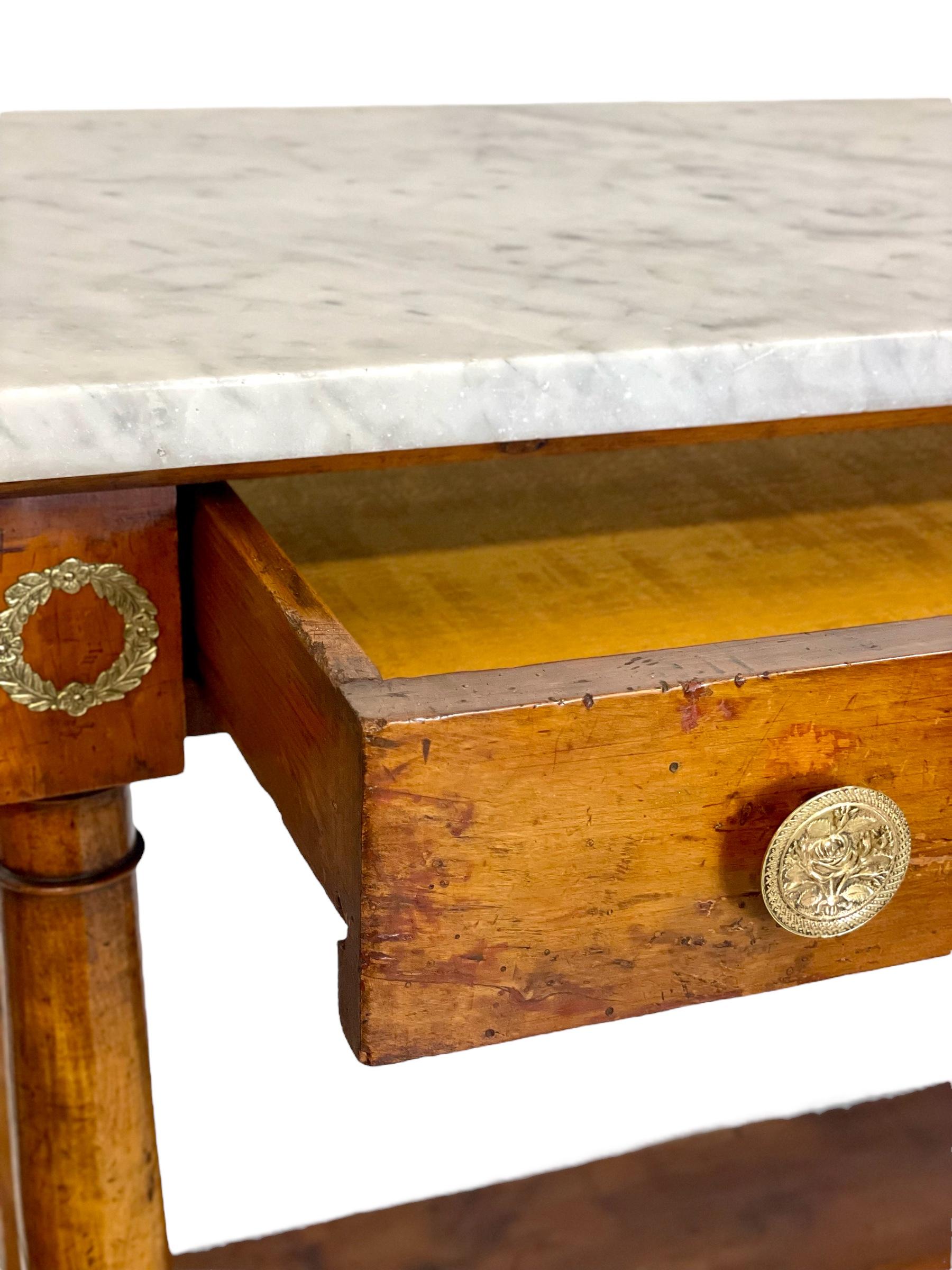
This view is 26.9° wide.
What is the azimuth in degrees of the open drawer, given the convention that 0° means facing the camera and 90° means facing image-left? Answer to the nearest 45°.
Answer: approximately 315°
